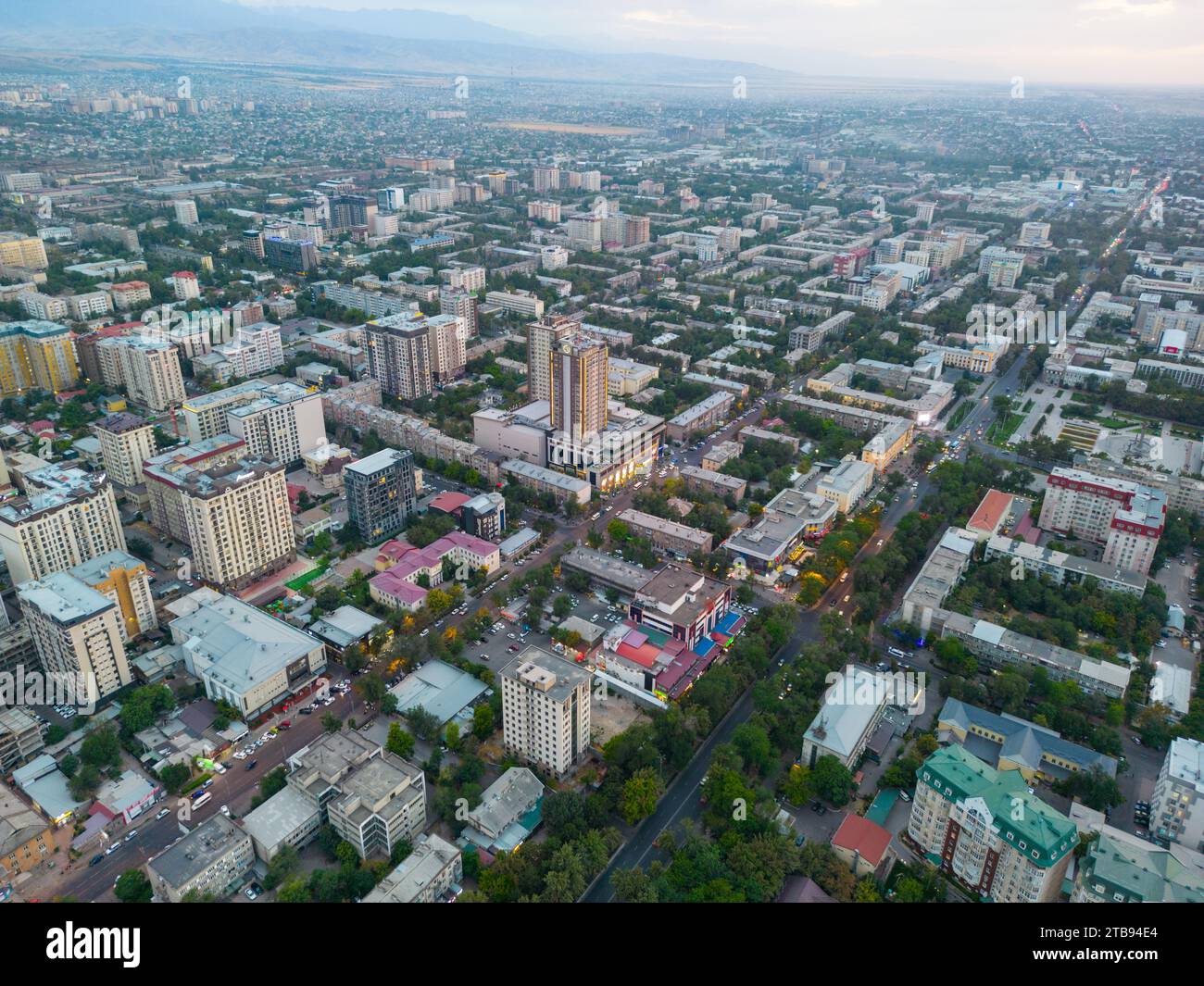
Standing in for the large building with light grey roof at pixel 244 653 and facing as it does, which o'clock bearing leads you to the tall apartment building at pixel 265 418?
The tall apartment building is roughly at 8 o'clock from the large building with light grey roof.

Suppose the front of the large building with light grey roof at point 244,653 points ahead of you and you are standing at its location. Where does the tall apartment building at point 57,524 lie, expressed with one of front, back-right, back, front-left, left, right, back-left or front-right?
back

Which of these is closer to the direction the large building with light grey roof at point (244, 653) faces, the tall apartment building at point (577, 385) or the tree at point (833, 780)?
the tree

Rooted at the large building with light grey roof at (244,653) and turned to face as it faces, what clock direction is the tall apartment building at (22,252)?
The tall apartment building is roughly at 7 o'clock from the large building with light grey roof.

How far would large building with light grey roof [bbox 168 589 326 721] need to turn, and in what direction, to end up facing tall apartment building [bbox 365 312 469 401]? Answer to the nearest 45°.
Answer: approximately 90° to its left

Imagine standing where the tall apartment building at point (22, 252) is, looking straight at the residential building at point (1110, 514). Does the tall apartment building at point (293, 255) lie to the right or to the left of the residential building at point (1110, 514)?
left

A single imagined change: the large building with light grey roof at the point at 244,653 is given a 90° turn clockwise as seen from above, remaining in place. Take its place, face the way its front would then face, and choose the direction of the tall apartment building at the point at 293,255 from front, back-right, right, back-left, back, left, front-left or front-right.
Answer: back-right

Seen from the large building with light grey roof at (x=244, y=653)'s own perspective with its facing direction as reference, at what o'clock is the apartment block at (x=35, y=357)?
The apartment block is roughly at 7 o'clock from the large building with light grey roof.

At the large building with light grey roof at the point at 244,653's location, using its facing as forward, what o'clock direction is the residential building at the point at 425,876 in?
The residential building is roughly at 1 o'clock from the large building with light grey roof.

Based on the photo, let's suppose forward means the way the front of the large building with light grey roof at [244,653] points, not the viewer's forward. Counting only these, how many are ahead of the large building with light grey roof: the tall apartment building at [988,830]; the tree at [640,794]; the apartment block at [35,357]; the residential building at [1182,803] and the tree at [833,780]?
4

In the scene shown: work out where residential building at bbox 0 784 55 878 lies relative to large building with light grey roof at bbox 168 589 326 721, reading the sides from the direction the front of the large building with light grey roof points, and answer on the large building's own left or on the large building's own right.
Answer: on the large building's own right

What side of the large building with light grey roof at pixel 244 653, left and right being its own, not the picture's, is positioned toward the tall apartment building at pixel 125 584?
back

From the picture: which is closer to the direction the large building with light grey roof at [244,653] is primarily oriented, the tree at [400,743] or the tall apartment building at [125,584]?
the tree

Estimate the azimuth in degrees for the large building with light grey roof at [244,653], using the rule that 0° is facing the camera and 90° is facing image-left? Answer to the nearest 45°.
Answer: approximately 315°
